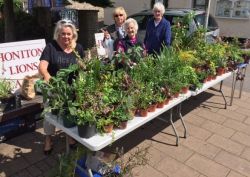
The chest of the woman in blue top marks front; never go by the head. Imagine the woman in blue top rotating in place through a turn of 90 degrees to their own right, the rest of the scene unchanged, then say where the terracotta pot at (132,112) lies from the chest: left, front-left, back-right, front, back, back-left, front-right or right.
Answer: left

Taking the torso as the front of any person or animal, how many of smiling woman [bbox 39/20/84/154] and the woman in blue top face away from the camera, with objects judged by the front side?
0

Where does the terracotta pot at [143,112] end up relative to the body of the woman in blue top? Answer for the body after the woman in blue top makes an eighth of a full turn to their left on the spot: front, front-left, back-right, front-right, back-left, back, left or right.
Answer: front-right

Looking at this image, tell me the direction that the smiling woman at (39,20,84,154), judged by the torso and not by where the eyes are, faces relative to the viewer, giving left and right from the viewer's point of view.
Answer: facing the viewer and to the right of the viewer

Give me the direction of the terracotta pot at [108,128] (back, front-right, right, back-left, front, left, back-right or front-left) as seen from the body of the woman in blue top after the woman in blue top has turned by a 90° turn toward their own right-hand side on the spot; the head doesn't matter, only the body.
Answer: left

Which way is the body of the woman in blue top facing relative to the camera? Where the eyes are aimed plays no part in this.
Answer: toward the camera

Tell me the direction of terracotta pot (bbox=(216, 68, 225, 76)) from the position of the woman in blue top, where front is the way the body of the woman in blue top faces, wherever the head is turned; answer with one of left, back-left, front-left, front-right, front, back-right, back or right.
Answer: left

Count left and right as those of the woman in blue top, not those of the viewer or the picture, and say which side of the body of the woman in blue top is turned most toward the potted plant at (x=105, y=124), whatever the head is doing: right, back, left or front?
front

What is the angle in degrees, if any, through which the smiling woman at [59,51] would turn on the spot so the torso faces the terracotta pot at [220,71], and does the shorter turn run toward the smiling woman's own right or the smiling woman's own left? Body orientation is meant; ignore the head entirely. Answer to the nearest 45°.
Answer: approximately 45° to the smiling woman's own left

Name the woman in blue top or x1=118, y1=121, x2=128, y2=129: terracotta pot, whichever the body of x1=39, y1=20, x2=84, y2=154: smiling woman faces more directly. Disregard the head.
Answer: the terracotta pot
